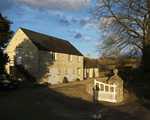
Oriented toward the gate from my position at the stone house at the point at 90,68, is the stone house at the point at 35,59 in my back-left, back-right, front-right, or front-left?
front-right

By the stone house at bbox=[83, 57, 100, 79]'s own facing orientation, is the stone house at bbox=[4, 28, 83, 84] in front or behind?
in front

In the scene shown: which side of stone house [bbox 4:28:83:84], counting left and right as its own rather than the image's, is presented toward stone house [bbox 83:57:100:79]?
left

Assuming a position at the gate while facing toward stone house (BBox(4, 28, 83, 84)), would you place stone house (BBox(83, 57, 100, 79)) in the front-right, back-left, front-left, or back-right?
front-right

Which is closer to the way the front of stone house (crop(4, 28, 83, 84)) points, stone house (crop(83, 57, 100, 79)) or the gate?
the gate

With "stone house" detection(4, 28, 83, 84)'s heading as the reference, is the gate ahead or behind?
ahead

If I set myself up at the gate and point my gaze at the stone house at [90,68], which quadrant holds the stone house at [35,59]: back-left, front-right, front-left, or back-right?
front-left

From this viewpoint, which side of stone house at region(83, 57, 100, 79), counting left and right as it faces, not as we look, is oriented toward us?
front

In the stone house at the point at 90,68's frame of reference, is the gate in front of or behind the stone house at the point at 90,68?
in front
